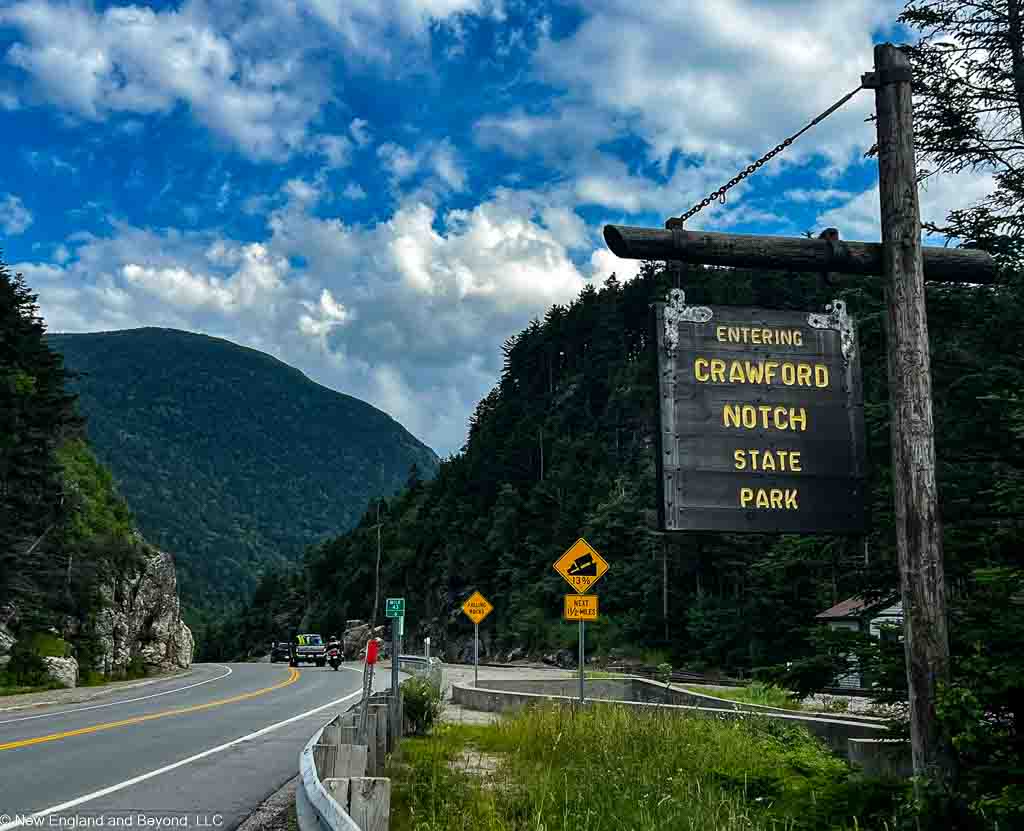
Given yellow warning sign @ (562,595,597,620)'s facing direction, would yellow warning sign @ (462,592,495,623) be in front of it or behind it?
behind

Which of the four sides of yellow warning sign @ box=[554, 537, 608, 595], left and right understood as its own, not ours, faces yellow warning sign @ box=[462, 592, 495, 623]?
back

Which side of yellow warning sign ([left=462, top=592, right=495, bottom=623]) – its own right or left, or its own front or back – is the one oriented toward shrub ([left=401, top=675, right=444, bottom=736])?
front

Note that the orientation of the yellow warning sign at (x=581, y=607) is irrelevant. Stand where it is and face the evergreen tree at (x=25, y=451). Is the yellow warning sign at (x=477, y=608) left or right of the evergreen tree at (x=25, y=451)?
right

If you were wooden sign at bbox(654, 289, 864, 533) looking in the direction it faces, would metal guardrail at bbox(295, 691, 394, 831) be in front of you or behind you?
in front

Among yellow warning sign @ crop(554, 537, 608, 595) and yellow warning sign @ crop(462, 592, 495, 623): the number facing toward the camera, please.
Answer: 2

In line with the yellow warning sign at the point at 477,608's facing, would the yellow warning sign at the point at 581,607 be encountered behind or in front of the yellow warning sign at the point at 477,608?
in front

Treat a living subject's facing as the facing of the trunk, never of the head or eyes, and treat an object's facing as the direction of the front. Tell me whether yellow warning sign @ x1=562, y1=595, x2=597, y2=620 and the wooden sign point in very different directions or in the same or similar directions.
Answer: same or similar directions

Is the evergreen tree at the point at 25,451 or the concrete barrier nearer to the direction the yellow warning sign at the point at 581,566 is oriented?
the concrete barrier

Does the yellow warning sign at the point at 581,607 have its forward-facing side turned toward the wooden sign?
yes

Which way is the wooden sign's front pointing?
toward the camera

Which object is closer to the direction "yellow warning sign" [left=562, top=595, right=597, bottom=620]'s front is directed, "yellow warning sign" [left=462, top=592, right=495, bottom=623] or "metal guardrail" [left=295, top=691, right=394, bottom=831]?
the metal guardrail

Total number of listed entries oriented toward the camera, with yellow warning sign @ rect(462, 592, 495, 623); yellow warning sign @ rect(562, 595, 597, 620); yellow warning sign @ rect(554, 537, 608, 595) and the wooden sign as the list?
4

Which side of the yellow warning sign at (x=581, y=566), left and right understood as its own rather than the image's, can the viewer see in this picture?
front

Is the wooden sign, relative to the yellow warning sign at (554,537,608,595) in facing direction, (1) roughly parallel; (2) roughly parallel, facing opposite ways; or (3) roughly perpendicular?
roughly parallel

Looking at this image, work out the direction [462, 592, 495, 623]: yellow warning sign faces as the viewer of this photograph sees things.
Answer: facing the viewer

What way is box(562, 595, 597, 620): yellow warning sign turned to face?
toward the camera

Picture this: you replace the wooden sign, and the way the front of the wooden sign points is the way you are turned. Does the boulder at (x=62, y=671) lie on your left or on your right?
on your right
